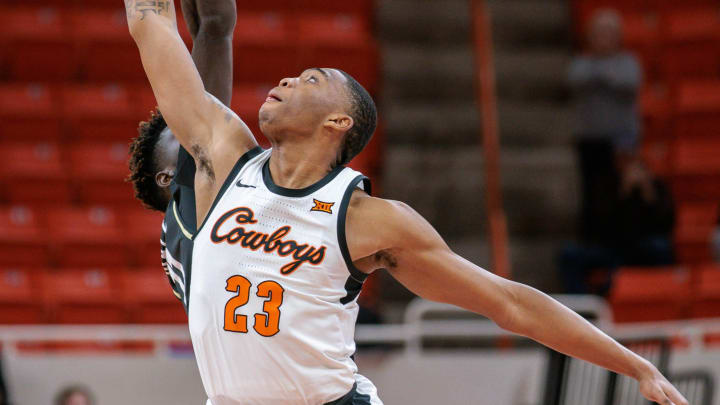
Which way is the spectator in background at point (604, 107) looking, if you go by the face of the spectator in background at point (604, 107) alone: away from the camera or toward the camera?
toward the camera

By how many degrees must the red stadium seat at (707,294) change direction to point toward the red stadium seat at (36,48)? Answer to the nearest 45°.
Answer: approximately 90° to its right

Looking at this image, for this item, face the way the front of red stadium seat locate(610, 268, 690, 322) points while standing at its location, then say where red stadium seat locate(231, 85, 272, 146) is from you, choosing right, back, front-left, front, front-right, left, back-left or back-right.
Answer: right

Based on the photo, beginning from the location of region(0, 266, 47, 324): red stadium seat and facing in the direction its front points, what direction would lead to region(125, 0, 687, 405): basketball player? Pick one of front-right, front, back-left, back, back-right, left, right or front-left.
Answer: front

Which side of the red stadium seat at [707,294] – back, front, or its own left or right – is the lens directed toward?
front

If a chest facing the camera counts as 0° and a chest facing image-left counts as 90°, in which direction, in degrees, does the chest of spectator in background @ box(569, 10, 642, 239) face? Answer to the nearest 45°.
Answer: approximately 0°

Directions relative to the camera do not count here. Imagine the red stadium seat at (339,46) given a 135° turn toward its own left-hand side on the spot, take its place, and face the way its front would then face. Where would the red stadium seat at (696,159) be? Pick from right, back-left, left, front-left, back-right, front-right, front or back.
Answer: front-right

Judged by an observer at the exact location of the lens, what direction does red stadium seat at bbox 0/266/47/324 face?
facing the viewer

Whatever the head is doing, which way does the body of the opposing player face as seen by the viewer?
to the viewer's right

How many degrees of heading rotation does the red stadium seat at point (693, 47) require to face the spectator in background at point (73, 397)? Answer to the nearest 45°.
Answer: approximately 45° to its right

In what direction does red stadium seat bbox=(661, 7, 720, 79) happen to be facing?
toward the camera

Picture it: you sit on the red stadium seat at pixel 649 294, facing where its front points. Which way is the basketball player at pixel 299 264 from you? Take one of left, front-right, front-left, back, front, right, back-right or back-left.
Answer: front

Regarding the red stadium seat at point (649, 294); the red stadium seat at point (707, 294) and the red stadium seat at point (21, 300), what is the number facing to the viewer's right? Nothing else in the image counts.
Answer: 0

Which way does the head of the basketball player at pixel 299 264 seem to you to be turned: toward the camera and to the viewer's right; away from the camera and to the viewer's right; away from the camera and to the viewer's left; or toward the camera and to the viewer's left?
toward the camera and to the viewer's left

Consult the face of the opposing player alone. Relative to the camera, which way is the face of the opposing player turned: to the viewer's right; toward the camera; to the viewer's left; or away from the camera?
to the viewer's right

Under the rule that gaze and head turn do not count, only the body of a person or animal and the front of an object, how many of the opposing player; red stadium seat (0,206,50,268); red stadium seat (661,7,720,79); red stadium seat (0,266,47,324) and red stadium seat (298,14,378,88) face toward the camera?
4

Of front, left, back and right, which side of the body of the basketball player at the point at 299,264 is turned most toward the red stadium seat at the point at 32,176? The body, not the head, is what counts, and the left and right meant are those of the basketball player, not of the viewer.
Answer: right
